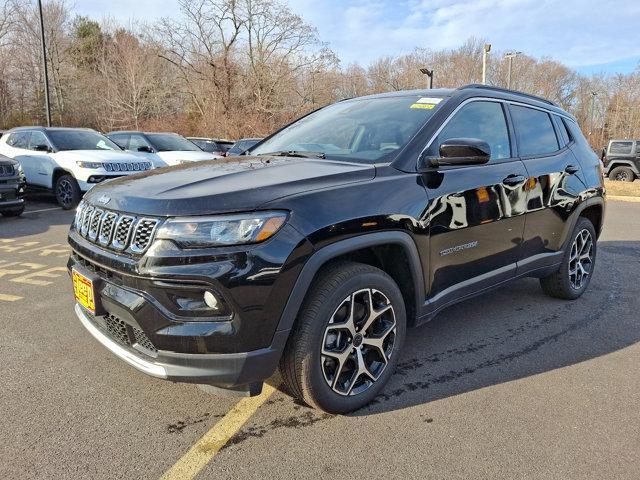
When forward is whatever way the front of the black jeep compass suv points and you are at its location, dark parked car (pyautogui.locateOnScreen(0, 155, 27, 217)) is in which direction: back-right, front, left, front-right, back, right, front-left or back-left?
right

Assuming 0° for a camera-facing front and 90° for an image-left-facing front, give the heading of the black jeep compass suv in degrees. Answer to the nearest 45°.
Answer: approximately 45°

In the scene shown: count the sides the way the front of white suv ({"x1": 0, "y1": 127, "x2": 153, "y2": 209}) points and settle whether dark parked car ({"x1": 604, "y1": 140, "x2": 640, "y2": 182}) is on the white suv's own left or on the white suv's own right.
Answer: on the white suv's own left

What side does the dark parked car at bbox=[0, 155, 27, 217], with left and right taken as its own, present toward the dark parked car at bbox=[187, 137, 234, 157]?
left

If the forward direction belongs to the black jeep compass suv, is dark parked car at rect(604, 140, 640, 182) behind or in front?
behind

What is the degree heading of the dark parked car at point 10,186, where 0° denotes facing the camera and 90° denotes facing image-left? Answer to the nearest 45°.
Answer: approximately 315°

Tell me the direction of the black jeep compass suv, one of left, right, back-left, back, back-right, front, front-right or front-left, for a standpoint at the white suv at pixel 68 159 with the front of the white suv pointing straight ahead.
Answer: front-right

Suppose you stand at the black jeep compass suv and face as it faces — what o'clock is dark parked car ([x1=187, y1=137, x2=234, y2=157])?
The dark parked car is roughly at 4 o'clock from the black jeep compass suv.

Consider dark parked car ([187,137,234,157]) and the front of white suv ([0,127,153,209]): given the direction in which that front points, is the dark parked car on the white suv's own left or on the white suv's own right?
on the white suv's own left
